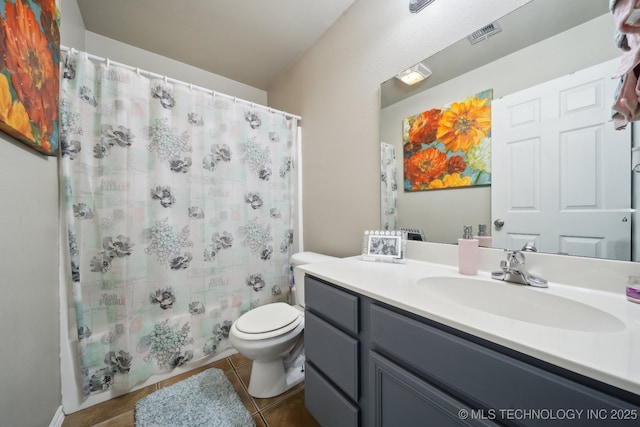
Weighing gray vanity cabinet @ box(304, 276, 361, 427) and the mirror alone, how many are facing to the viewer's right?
0

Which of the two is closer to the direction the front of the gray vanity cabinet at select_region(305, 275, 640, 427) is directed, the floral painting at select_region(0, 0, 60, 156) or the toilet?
the floral painting

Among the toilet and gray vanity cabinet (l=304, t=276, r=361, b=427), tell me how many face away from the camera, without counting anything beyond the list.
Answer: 0

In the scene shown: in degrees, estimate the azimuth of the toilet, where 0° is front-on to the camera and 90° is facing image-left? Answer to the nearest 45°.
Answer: approximately 45°

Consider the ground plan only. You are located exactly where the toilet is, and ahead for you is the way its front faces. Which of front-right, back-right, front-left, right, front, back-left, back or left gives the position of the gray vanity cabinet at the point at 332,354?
left

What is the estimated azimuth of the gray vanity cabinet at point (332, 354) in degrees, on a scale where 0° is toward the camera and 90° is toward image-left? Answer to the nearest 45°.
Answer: approximately 45°

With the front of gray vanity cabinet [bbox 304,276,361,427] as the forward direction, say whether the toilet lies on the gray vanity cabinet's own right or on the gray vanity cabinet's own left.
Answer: on the gray vanity cabinet's own right
